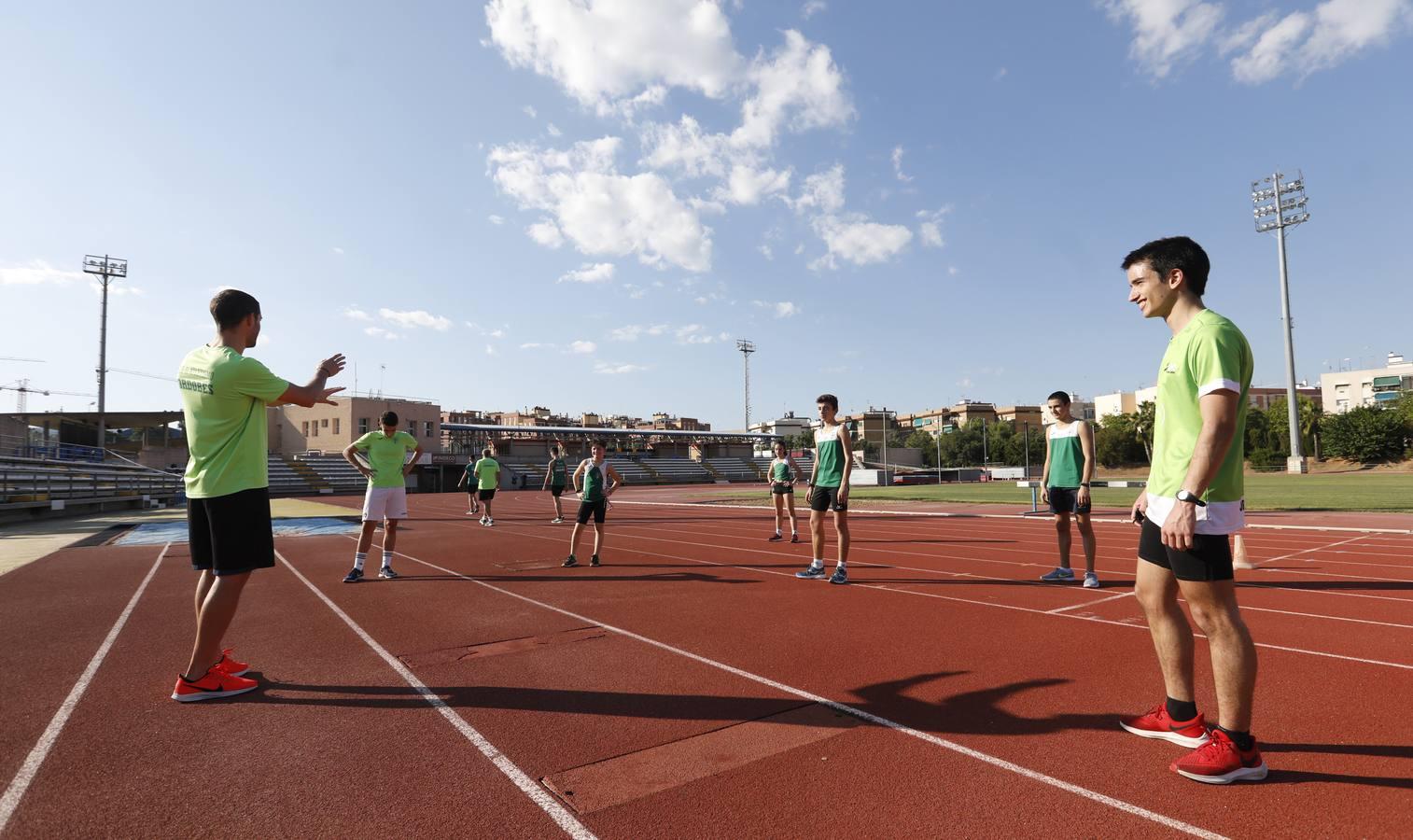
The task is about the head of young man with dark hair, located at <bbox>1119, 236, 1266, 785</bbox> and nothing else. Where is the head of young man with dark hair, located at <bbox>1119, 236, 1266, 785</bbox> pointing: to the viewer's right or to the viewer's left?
to the viewer's left

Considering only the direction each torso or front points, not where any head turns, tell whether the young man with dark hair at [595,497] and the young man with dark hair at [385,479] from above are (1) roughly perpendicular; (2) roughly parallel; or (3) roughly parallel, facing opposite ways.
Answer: roughly parallel

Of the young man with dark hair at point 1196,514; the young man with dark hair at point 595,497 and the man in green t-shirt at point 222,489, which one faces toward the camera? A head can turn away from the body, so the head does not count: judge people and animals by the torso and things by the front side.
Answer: the young man with dark hair at point 595,497

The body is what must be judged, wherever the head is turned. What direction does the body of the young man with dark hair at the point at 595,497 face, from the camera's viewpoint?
toward the camera

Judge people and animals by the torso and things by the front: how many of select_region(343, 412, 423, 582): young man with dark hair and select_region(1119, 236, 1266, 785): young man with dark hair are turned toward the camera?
1

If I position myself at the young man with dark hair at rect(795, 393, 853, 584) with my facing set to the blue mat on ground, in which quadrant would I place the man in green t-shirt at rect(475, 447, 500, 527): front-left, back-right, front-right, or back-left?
front-right

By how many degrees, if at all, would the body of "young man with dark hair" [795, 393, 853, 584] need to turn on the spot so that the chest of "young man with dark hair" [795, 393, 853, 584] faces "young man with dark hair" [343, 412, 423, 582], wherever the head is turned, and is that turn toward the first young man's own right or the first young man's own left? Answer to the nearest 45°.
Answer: approximately 45° to the first young man's own right

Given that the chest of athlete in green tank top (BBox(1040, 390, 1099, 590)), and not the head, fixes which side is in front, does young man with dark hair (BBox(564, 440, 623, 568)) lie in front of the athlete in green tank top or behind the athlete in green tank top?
in front

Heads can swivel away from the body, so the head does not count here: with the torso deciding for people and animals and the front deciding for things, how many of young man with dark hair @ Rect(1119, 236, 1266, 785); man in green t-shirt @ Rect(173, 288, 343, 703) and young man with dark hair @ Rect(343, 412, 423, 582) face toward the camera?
1

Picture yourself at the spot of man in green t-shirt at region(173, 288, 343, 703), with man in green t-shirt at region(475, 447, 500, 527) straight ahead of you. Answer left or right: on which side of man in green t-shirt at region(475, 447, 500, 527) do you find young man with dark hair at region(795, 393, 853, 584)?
right

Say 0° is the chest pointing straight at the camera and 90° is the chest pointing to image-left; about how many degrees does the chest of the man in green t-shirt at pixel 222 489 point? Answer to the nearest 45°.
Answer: approximately 225°

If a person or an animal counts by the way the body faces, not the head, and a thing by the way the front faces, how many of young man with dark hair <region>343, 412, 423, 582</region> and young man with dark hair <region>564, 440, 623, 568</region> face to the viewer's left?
0

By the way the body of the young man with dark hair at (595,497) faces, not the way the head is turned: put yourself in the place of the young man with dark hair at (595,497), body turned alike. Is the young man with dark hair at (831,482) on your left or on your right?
on your left

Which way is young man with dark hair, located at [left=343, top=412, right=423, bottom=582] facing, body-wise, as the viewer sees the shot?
toward the camera

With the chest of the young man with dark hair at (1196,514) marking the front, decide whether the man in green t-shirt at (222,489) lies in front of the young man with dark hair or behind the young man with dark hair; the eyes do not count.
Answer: in front

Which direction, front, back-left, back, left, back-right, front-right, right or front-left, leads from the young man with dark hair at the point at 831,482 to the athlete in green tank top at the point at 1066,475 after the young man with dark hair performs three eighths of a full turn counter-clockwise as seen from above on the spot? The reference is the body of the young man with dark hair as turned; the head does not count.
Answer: front

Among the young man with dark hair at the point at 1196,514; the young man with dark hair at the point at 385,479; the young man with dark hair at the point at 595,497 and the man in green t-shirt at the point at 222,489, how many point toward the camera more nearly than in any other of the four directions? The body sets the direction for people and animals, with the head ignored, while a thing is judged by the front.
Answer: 2

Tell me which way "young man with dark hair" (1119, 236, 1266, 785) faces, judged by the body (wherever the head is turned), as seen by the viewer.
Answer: to the viewer's left

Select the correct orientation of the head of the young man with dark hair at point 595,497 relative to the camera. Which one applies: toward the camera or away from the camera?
toward the camera
